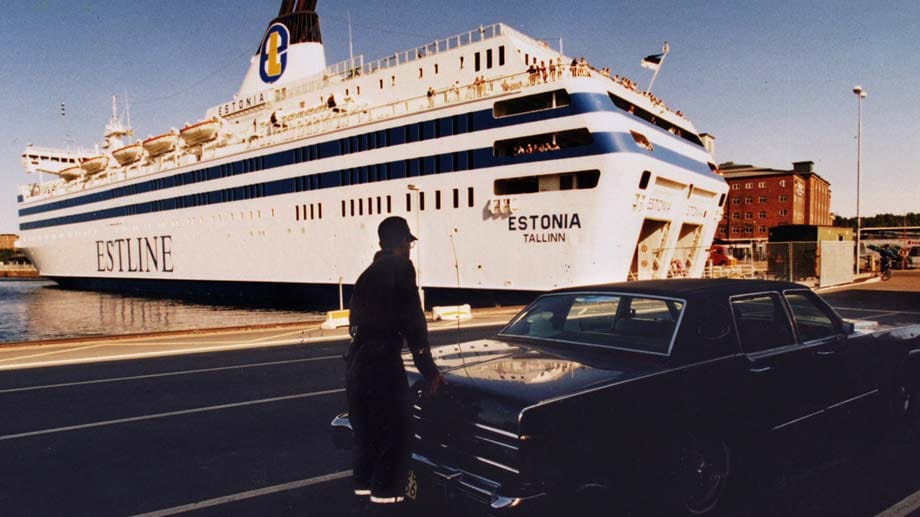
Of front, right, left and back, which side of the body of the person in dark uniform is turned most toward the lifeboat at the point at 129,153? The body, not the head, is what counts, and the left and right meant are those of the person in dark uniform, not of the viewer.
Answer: left

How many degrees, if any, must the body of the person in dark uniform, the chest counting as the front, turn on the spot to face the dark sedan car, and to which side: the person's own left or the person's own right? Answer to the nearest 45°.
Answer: approximately 45° to the person's own right

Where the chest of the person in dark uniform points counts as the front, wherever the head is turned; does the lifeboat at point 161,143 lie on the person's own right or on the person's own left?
on the person's own left

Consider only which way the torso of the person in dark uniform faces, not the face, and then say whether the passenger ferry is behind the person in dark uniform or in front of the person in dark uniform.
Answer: in front

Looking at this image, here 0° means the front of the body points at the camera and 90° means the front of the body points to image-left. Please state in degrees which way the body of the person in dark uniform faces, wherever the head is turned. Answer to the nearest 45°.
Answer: approximately 225°

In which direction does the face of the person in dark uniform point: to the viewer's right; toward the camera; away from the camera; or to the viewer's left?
to the viewer's right
